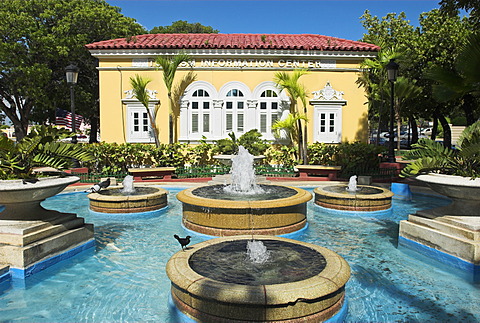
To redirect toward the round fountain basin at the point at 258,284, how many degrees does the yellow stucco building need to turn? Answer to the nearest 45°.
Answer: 0° — it already faces it

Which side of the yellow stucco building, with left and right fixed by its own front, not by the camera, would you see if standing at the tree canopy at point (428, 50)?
left

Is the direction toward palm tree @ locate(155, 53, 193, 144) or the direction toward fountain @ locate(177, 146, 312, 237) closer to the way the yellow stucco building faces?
the fountain

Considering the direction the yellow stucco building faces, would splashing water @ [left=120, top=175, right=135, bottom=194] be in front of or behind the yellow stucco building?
in front

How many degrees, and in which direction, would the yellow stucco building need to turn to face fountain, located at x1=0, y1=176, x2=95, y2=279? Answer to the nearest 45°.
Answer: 0° — it already faces it

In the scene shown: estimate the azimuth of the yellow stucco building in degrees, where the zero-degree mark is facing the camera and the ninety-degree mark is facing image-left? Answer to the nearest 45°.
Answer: approximately 0°

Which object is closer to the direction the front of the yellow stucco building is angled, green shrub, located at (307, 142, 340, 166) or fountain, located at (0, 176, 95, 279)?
the fountain

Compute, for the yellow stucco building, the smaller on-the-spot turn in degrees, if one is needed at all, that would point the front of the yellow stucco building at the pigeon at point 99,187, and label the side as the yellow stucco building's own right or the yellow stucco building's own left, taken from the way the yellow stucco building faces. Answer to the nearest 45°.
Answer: approximately 45° to the yellow stucco building's own right

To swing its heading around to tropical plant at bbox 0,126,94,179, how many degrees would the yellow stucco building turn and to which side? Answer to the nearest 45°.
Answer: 0° — it already faces it

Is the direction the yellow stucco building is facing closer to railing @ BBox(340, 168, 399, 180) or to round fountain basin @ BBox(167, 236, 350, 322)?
the round fountain basin
